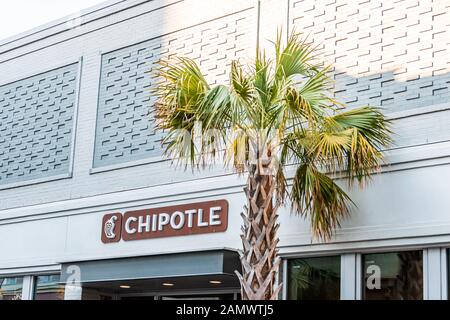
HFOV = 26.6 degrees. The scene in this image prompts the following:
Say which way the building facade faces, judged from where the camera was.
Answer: facing the viewer and to the left of the viewer

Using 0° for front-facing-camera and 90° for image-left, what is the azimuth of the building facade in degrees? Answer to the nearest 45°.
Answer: approximately 45°
